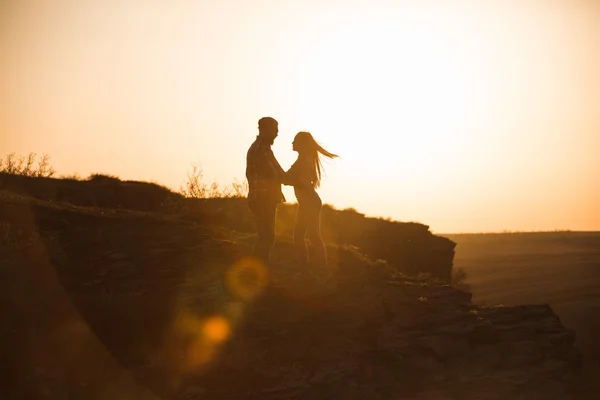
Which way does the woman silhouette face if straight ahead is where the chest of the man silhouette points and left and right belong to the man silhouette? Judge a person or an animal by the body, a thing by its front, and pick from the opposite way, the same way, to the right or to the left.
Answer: the opposite way

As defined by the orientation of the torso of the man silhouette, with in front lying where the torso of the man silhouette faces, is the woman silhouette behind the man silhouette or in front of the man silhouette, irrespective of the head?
in front

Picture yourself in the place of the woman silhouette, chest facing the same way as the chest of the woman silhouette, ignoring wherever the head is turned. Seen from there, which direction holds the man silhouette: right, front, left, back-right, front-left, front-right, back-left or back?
front-left

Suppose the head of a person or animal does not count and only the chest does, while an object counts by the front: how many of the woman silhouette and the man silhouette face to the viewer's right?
1

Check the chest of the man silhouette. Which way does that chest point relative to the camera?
to the viewer's right

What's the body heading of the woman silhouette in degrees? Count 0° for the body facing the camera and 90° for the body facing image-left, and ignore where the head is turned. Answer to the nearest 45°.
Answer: approximately 90°
